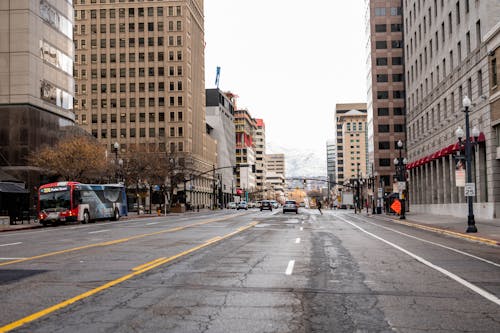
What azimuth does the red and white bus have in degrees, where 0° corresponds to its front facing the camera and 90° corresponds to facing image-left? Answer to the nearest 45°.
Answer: approximately 45°

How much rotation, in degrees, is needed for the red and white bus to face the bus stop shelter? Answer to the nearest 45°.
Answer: approximately 90° to its right
